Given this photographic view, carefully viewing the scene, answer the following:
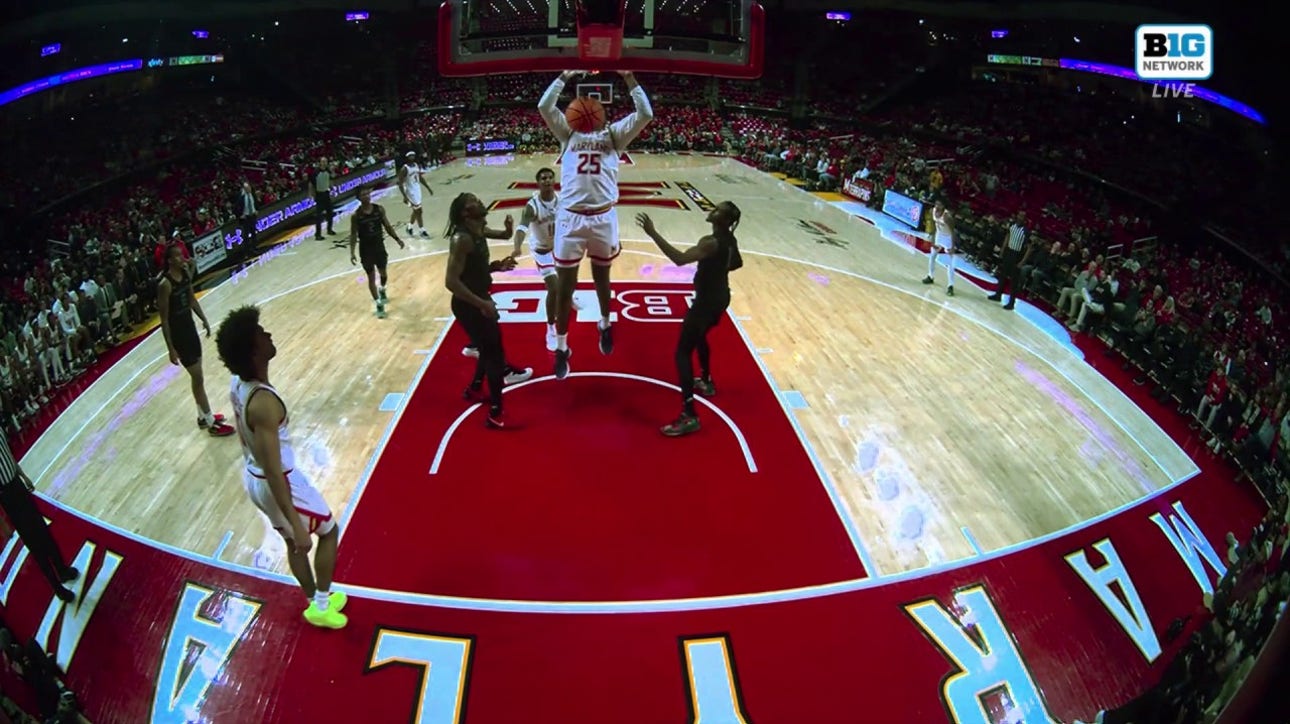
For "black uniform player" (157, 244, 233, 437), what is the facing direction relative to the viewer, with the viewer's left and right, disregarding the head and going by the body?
facing the viewer and to the right of the viewer

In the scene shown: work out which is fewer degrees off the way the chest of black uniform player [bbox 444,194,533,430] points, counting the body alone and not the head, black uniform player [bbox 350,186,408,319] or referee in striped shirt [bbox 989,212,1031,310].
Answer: the referee in striped shirt

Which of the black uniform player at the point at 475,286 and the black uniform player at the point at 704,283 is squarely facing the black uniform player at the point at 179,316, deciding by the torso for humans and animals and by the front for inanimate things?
the black uniform player at the point at 704,283

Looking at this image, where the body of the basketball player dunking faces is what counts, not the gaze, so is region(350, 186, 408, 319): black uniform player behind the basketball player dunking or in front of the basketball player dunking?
behind

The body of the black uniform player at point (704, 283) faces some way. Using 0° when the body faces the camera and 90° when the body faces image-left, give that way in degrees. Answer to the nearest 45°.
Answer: approximately 90°

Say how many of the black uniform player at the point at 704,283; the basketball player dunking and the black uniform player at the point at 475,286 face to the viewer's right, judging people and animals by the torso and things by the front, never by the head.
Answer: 1

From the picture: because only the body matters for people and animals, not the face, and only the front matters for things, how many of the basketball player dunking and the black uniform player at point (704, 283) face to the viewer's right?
0

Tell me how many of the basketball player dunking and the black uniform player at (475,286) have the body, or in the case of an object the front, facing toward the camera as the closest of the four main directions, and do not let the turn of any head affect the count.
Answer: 1

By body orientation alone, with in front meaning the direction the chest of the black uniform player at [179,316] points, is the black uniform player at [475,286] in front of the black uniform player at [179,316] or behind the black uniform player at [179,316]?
in front

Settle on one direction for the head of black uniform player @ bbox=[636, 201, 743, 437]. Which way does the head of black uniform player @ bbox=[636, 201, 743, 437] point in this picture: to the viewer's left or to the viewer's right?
to the viewer's left

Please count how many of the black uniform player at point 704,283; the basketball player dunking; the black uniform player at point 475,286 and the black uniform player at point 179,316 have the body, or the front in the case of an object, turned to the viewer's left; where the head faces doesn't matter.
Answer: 1

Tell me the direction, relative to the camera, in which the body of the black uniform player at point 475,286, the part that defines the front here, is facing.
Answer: to the viewer's right
